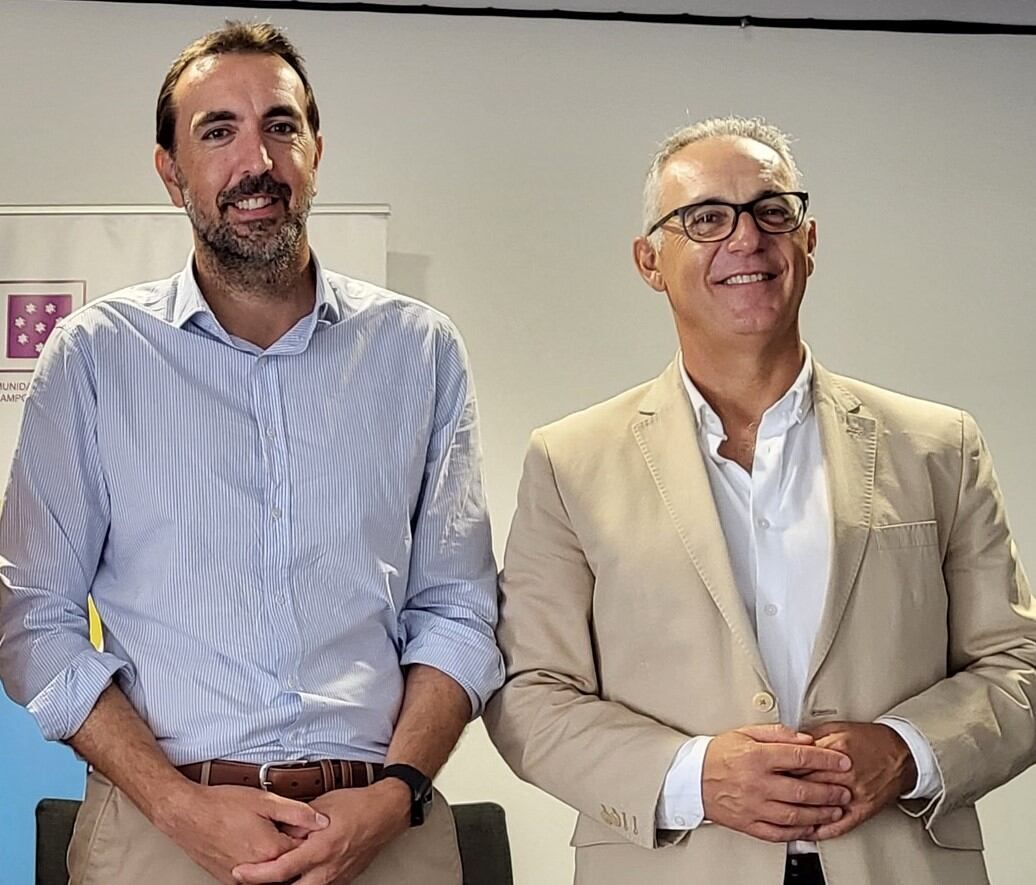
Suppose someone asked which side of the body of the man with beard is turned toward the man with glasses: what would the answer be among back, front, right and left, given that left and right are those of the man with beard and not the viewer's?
left

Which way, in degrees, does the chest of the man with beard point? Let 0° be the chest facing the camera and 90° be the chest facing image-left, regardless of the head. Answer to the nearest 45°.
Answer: approximately 0°

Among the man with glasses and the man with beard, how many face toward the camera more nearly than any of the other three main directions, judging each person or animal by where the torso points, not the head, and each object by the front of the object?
2

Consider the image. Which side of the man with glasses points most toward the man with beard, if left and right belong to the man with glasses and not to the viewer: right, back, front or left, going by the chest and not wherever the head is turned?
right

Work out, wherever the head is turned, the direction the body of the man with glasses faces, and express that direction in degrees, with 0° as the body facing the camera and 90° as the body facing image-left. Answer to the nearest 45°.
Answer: approximately 0°
